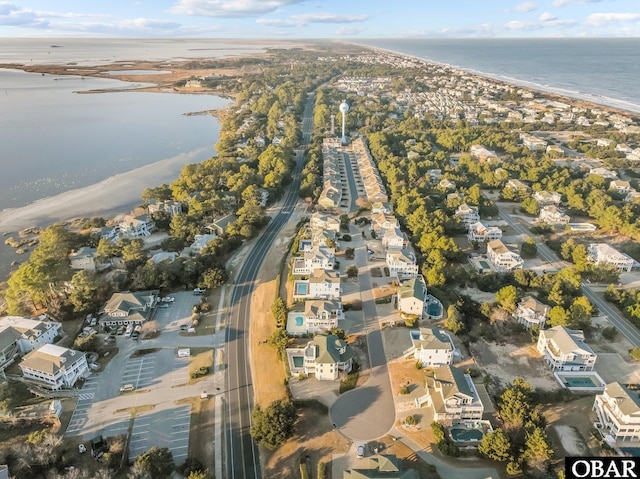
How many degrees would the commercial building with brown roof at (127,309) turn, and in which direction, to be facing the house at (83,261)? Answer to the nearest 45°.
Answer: approximately 180°

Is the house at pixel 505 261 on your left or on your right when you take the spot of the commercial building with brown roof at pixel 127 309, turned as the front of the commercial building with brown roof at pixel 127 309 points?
on your left

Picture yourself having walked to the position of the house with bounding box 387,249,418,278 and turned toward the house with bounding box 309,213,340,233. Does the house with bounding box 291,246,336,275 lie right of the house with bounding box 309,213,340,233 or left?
left

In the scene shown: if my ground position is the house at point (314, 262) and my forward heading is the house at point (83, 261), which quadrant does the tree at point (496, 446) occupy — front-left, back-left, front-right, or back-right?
back-left

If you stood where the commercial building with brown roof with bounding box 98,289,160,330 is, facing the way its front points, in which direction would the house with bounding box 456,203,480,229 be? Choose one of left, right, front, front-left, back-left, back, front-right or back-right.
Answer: left

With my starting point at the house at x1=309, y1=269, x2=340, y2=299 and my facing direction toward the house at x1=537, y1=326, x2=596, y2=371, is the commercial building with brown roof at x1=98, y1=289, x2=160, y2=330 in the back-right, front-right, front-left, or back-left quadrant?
back-right

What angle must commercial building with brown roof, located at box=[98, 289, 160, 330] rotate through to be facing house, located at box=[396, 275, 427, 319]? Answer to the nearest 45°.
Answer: approximately 45° to its left

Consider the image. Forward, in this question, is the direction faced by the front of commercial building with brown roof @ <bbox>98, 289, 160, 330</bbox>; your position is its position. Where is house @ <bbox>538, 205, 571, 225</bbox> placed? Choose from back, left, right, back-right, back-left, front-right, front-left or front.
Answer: left

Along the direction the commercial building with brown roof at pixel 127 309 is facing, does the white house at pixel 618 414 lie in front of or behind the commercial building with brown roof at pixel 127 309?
in front

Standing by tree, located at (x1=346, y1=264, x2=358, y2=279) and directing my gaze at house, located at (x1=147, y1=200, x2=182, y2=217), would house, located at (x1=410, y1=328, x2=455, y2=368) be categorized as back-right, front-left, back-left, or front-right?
back-left

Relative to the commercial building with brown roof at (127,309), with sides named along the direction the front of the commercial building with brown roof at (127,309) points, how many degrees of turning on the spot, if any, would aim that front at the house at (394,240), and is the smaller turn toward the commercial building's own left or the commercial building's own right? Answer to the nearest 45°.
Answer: approximately 90° to the commercial building's own left
